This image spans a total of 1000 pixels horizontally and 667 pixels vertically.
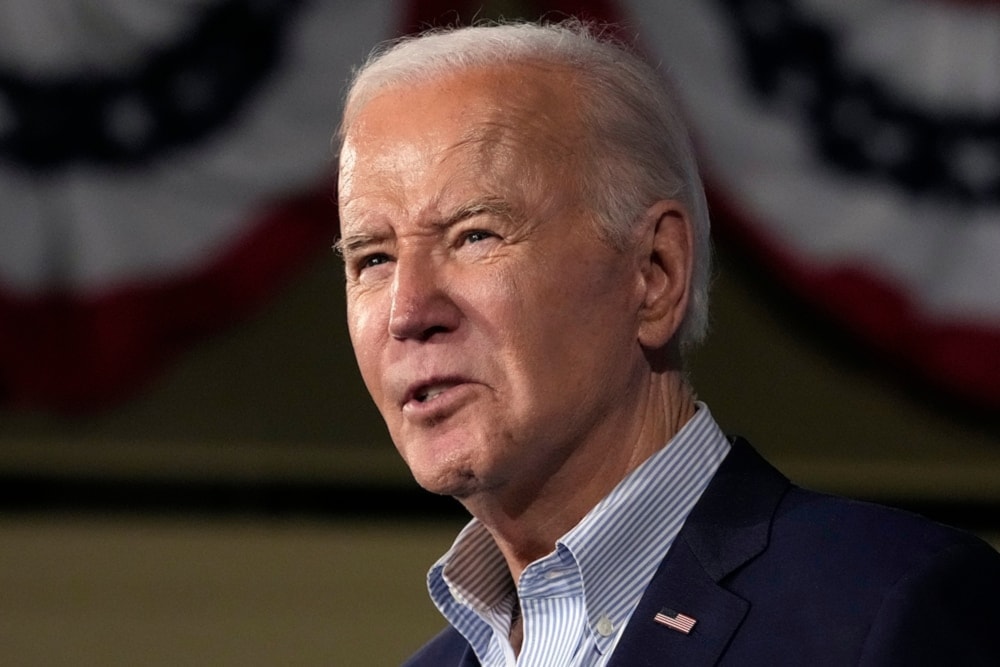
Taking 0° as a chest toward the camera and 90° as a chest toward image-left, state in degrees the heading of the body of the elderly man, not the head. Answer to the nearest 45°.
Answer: approximately 45°
